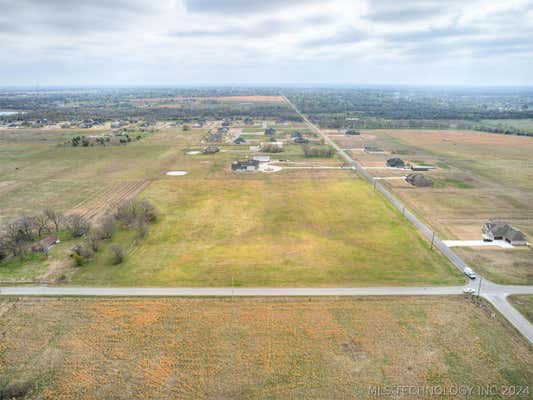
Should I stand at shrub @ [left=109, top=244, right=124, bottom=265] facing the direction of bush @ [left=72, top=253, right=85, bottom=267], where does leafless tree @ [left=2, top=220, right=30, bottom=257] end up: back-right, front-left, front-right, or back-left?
front-right

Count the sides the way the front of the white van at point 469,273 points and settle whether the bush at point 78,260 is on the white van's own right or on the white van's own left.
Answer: on the white van's own right

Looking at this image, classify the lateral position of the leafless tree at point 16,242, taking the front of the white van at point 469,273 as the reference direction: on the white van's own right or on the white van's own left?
on the white van's own right

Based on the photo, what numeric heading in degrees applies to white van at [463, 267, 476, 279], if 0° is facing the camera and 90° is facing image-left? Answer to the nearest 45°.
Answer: approximately 315°

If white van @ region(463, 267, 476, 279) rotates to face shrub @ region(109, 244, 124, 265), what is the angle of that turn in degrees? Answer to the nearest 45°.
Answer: approximately 90° to its right
